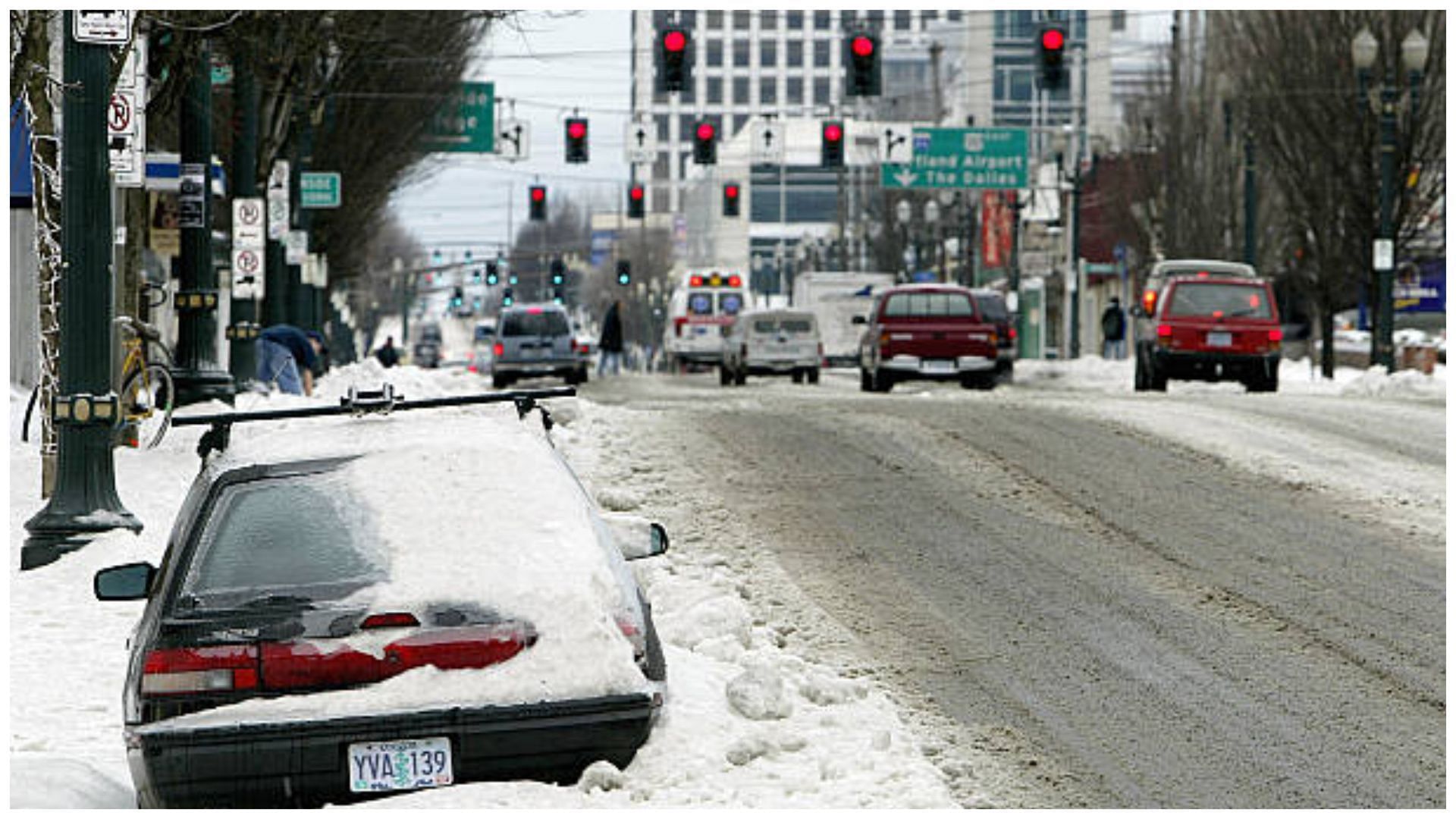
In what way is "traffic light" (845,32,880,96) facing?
toward the camera

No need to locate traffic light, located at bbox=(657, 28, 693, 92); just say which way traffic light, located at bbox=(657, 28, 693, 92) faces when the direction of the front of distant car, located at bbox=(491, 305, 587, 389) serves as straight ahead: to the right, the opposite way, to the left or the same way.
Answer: the opposite way

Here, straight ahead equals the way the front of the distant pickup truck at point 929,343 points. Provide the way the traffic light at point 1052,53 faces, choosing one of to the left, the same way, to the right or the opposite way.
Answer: the opposite way

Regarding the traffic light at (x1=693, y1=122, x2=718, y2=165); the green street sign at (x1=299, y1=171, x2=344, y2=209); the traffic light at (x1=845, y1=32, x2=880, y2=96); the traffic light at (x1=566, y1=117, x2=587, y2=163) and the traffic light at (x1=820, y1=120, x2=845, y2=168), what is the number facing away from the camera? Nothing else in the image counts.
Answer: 0

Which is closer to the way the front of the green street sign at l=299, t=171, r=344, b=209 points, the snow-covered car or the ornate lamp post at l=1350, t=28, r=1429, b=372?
the snow-covered car

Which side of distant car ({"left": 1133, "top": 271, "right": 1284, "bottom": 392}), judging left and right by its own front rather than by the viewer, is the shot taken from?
back

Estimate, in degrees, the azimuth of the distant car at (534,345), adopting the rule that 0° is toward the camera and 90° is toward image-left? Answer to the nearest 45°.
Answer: approximately 180°

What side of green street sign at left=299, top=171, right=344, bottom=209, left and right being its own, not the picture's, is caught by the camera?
front

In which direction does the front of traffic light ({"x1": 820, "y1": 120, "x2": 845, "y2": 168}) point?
toward the camera

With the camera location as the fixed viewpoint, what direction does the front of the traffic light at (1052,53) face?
facing the viewer

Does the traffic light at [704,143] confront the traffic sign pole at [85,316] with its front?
yes

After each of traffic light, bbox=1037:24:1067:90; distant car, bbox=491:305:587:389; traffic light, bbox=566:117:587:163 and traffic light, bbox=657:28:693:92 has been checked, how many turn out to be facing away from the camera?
1

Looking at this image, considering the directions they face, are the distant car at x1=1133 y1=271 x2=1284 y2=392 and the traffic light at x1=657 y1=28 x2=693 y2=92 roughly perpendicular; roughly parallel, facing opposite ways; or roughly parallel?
roughly parallel, facing opposite ways

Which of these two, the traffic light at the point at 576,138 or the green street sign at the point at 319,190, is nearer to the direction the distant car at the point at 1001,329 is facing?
the traffic light

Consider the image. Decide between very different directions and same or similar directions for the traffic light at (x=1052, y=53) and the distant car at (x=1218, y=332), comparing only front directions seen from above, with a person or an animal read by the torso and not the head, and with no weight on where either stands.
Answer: very different directions

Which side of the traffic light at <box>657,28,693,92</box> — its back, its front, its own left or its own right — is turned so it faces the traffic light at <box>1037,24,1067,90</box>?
left

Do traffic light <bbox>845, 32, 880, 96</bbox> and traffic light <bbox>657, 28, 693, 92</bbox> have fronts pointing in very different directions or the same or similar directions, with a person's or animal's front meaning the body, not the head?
same or similar directions
